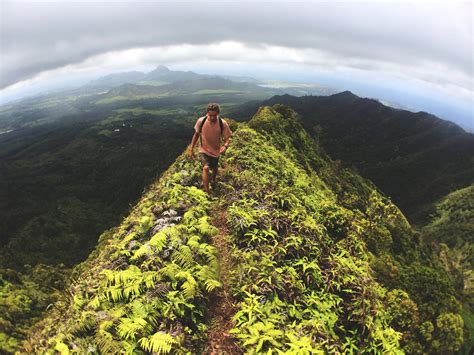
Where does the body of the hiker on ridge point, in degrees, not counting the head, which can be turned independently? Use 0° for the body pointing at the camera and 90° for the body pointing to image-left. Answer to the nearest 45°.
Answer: approximately 0°
